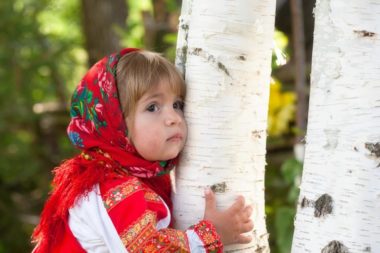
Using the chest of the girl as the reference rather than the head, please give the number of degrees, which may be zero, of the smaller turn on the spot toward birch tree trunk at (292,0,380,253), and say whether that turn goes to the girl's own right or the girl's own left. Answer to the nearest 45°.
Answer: approximately 45° to the girl's own right

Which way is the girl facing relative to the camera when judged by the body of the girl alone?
to the viewer's right
